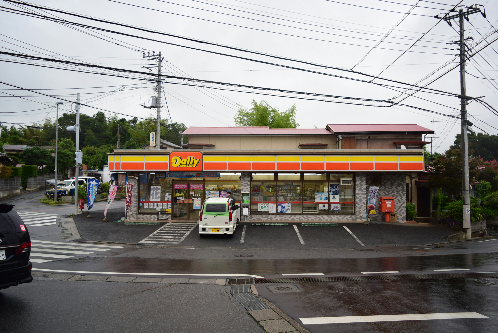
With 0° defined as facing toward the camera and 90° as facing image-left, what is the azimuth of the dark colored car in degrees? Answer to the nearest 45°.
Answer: approximately 135°

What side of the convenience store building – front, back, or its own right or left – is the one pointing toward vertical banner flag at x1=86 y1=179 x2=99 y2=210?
right

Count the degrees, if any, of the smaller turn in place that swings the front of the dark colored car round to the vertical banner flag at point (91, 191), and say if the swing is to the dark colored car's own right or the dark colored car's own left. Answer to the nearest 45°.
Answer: approximately 45° to the dark colored car's own right

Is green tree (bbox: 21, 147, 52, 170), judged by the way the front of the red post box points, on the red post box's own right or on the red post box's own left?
on the red post box's own right

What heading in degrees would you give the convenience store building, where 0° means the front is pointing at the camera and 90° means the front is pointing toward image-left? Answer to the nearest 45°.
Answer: approximately 0°
